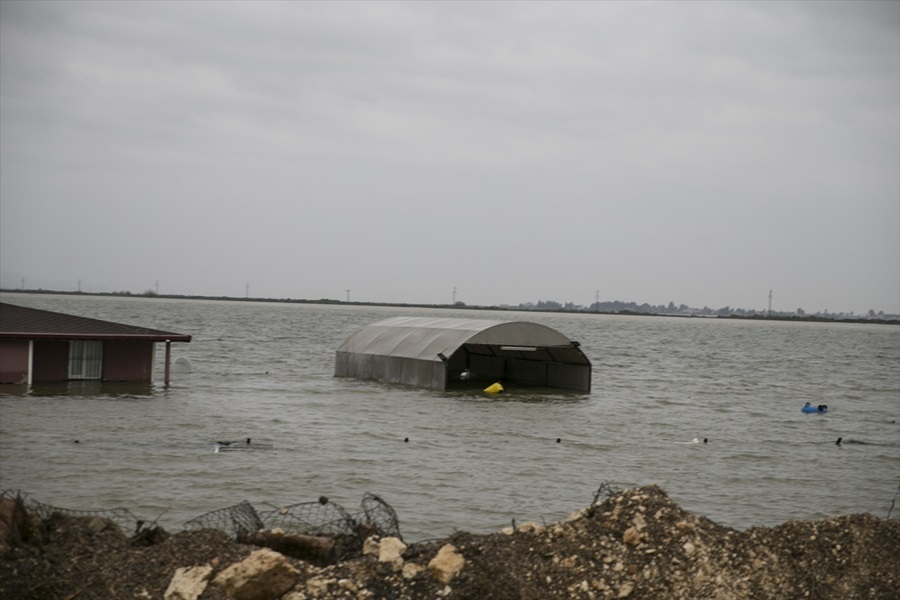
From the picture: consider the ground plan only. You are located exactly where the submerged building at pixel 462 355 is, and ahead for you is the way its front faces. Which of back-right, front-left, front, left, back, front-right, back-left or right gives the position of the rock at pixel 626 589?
front-right

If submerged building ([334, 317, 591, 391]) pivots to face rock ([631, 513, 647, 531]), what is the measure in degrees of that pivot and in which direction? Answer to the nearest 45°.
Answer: approximately 45° to its right

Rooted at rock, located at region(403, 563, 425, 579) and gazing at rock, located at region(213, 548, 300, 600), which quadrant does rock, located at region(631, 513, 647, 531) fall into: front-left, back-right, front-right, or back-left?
back-right

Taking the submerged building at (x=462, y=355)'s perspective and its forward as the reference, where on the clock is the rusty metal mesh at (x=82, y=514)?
The rusty metal mesh is roughly at 2 o'clock from the submerged building.

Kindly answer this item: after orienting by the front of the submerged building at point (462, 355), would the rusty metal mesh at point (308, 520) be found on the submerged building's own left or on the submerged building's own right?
on the submerged building's own right

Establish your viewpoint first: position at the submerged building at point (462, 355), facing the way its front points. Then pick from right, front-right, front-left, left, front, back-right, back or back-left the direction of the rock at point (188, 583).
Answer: front-right

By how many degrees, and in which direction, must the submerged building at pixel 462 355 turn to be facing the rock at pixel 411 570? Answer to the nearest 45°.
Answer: approximately 45° to its right

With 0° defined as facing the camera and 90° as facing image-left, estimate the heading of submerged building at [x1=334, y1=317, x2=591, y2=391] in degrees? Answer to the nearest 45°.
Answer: approximately 315°

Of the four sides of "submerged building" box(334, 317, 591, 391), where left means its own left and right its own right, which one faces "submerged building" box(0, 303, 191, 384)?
right

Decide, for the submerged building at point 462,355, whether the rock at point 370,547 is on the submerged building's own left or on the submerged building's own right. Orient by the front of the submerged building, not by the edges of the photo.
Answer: on the submerged building's own right

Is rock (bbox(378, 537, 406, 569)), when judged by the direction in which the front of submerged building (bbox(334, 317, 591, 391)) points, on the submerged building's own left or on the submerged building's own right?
on the submerged building's own right

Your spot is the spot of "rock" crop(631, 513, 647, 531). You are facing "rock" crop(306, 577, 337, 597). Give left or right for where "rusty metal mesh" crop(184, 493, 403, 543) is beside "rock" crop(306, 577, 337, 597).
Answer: right

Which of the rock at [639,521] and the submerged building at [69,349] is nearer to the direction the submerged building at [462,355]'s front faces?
the rock
